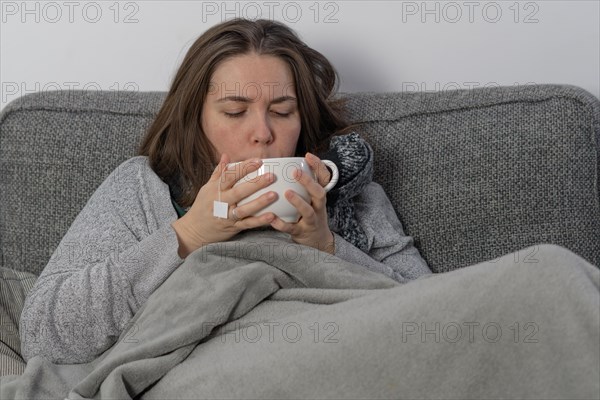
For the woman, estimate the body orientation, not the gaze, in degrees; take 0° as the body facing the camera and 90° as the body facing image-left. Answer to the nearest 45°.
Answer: approximately 315°
